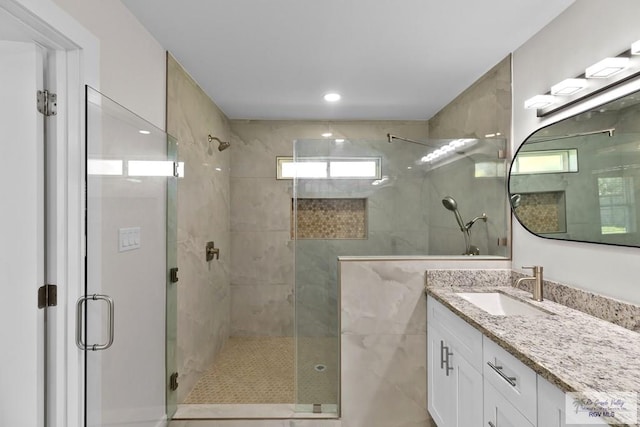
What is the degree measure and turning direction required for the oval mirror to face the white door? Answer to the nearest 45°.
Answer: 0° — it already faces it

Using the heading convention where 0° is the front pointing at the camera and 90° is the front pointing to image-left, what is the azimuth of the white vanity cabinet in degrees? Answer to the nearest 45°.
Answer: approximately 45°

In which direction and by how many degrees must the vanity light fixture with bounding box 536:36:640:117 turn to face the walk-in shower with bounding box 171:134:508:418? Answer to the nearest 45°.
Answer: approximately 45° to its right

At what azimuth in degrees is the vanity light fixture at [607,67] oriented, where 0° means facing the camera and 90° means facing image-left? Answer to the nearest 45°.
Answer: approximately 45°

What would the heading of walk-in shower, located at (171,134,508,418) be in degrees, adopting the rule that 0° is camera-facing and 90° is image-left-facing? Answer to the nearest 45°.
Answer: approximately 0°

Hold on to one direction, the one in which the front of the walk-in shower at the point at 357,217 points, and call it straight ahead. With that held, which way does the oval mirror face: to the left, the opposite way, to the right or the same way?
to the right

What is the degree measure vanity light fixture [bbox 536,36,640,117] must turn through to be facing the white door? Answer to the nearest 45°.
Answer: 0° — it already faces it
